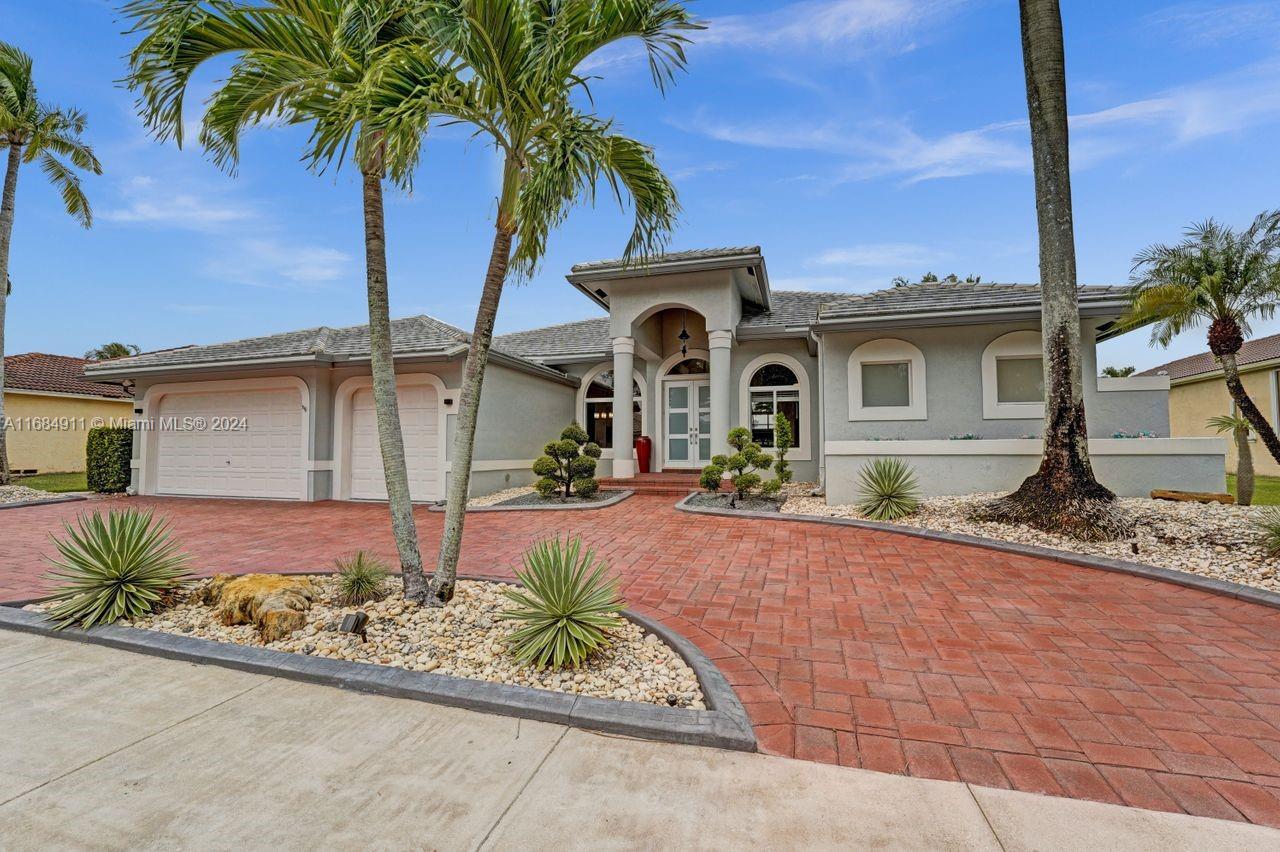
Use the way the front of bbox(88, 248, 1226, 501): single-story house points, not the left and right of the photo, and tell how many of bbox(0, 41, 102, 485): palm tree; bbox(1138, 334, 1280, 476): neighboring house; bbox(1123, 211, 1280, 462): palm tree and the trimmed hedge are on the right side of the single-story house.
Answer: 2

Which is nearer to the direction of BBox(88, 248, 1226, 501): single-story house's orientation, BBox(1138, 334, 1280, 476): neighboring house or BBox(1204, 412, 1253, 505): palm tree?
the palm tree

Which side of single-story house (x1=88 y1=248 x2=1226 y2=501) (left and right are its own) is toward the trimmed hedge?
right

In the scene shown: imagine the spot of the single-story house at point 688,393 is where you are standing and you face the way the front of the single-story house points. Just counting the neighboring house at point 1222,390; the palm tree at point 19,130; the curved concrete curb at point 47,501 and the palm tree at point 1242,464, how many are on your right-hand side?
2

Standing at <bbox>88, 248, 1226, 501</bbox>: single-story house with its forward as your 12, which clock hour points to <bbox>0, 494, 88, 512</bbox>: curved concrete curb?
The curved concrete curb is roughly at 3 o'clock from the single-story house.

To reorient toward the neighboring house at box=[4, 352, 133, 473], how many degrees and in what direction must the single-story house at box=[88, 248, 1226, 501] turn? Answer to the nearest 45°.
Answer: approximately 90° to its right

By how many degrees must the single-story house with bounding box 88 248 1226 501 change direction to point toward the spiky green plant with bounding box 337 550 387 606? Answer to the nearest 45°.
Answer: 0° — it already faces it

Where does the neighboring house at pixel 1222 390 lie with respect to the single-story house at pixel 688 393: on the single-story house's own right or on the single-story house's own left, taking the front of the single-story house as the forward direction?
on the single-story house's own left

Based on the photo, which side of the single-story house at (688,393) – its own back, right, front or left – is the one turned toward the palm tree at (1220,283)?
left

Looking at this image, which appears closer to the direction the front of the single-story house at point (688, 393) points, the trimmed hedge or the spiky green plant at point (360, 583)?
the spiky green plant

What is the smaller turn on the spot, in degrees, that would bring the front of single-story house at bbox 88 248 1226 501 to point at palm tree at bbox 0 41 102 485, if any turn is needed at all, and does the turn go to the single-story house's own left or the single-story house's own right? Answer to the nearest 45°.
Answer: approximately 90° to the single-story house's own right

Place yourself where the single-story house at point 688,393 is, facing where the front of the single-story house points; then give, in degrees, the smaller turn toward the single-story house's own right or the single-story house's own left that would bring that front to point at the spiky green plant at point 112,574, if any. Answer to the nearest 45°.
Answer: approximately 45° to the single-story house's own right

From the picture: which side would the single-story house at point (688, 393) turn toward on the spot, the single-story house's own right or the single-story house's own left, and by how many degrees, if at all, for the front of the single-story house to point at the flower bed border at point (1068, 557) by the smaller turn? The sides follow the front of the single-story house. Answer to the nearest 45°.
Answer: approximately 45° to the single-story house's own left

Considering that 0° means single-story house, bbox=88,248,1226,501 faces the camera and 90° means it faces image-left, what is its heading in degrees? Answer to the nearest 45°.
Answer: approximately 0°
